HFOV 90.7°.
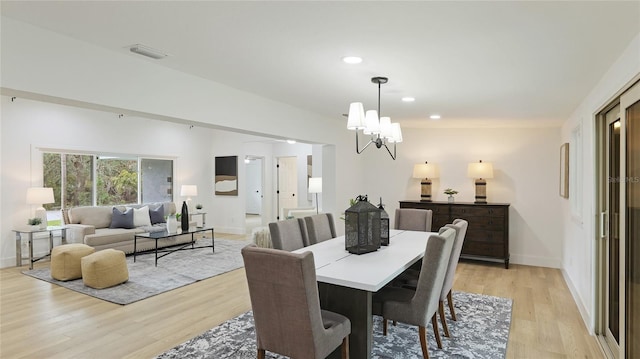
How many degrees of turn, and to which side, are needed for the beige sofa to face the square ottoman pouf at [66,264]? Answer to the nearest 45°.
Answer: approximately 45° to its right

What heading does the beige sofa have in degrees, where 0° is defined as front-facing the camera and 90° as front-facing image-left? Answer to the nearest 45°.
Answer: approximately 315°

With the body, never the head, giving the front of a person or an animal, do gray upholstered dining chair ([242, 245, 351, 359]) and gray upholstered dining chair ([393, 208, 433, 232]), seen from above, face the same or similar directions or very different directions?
very different directions

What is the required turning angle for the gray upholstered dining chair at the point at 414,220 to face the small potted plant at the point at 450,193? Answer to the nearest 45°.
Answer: approximately 180°

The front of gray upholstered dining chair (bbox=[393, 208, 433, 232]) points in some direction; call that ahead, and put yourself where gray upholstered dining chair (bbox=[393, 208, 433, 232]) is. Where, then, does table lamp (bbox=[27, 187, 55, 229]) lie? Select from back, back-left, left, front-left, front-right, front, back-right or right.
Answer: right

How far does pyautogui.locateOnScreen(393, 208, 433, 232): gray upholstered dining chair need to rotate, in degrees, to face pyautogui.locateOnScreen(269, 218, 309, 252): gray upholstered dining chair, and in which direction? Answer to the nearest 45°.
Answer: approximately 45° to its right

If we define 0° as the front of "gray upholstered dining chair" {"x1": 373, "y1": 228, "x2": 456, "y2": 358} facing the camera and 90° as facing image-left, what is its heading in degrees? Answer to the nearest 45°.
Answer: approximately 135°

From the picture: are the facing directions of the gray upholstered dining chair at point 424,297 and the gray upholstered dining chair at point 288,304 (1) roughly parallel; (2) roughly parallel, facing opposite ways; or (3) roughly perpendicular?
roughly perpendicular

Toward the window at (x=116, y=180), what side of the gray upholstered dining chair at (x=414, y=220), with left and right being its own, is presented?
right

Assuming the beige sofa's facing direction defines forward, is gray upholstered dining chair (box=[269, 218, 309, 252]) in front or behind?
in front

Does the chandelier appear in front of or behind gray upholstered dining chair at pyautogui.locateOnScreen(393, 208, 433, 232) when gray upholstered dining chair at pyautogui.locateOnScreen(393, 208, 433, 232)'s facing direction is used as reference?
in front

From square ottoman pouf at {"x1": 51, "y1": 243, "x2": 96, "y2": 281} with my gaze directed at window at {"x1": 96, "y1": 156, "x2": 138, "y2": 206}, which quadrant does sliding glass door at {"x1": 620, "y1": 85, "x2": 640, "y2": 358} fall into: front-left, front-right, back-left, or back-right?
back-right
